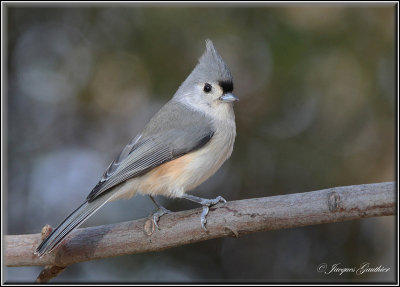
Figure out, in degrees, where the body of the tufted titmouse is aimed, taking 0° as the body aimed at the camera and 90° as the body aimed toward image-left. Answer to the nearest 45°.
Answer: approximately 270°
